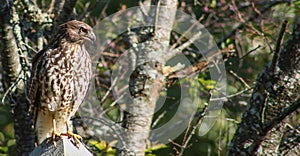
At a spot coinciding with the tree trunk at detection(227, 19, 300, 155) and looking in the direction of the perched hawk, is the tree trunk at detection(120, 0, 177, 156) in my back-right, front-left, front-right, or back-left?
front-right

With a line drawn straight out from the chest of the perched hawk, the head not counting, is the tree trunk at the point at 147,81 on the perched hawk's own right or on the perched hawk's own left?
on the perched hawk's own left

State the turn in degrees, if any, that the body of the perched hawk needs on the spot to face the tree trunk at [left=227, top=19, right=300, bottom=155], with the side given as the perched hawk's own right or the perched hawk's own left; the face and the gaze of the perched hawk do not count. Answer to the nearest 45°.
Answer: approximately 45° to the perched hawk's own left

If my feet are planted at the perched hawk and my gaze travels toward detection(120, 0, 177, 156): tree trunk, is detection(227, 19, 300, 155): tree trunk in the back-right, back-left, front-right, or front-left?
front-right

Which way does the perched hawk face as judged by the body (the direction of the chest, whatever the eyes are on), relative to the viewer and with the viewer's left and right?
facing the viewer and to the right of the viewer
